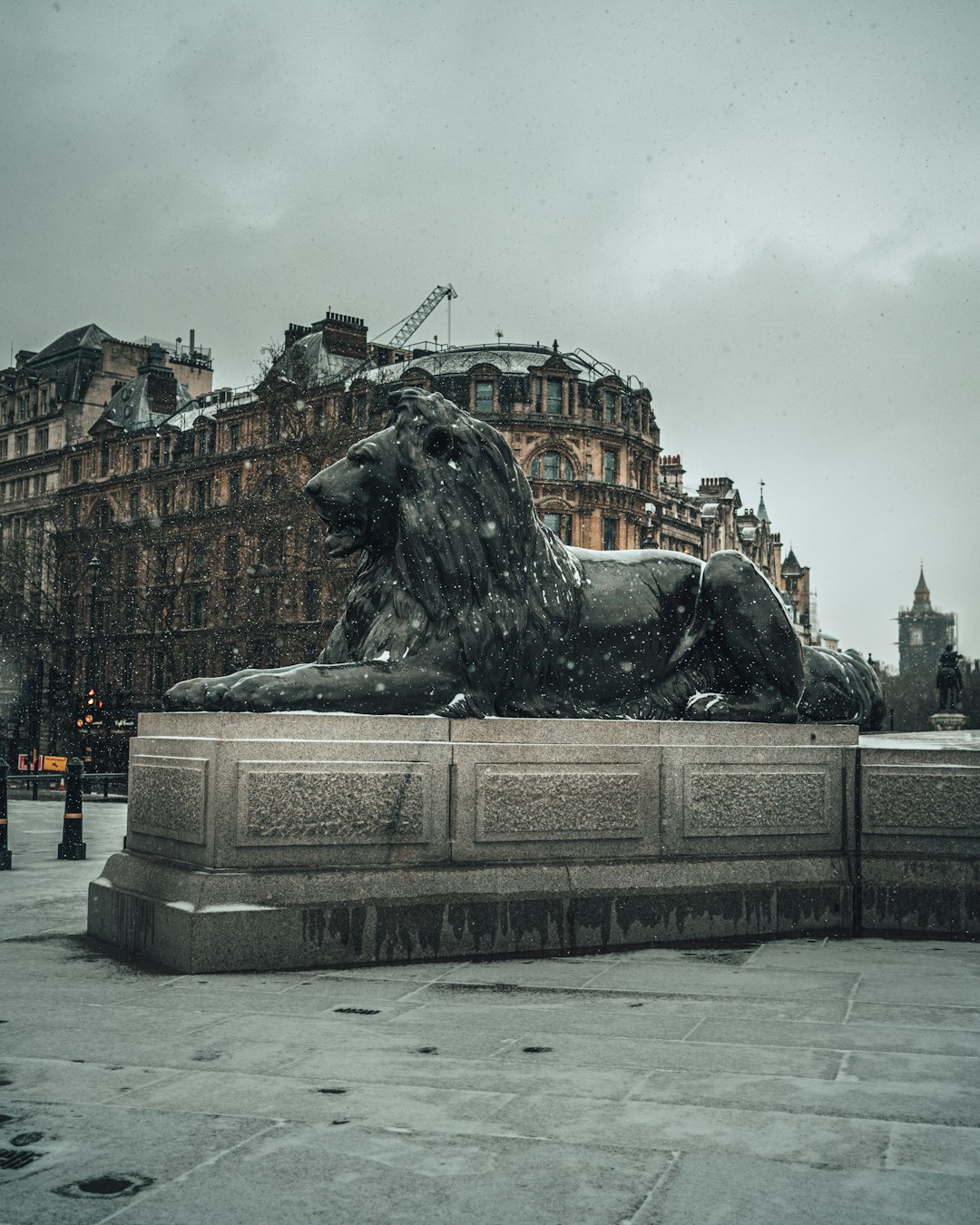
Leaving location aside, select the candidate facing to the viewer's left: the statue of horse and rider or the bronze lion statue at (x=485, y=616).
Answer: the bronze lion statue

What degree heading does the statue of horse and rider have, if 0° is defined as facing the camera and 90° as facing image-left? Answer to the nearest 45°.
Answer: approximately 180°

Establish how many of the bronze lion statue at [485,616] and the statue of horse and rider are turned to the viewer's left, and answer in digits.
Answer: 1

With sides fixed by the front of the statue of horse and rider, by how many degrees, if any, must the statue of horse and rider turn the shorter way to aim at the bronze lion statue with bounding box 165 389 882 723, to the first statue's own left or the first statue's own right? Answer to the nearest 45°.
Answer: approximately 180°

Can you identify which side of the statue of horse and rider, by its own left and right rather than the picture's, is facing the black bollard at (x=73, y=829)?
back

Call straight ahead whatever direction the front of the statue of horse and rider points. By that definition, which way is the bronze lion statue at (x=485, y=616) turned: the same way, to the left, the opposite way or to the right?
to the left

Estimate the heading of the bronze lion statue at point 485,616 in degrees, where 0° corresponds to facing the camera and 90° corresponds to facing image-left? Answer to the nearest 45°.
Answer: approximately 90°

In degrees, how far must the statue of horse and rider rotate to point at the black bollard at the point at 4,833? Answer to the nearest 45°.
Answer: approximately 180°

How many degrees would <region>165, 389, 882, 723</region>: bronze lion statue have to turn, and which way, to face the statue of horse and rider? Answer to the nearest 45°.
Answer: approximately 90° to its right

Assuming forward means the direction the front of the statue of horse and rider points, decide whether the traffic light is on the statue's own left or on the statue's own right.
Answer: on the statue's own left

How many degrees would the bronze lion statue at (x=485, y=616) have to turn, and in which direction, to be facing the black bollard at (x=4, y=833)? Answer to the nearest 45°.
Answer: approximately 45° to its right
